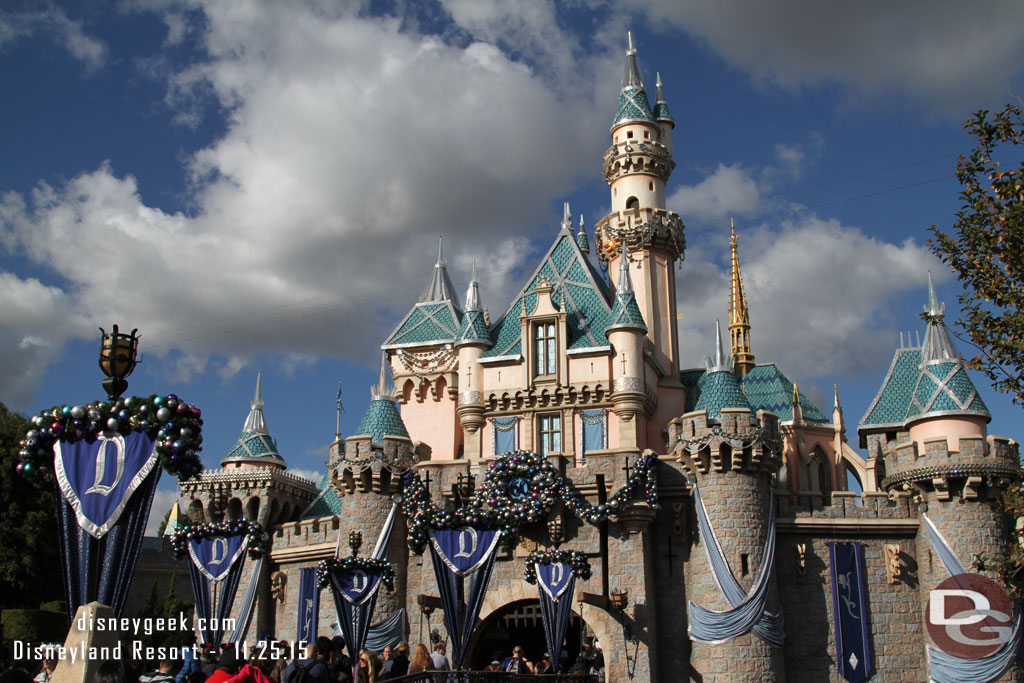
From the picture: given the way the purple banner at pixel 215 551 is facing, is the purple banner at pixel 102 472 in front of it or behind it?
in front

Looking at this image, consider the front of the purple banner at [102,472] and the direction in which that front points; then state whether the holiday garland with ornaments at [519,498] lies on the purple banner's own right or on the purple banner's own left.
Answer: on the purple banner's own left

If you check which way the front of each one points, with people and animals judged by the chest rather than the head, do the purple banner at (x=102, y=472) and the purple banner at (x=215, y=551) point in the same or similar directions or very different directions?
same or similar directions

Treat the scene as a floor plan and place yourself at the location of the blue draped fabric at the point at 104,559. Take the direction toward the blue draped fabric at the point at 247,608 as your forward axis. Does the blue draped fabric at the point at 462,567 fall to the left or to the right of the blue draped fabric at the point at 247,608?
right

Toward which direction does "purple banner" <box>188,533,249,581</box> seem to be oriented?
toward the camera

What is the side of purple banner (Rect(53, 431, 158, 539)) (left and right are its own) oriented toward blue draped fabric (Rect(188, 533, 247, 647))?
back

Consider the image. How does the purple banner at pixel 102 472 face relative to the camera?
toward the camera

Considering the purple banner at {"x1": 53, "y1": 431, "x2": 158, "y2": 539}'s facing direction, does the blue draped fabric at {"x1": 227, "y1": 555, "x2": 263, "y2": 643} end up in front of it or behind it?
behind

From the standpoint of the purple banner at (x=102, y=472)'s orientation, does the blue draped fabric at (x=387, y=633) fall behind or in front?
behind

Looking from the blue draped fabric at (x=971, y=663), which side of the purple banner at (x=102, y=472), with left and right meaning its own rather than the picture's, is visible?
left

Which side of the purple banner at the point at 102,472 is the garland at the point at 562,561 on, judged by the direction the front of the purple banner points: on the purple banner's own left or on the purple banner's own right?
on the purple banner's own left
